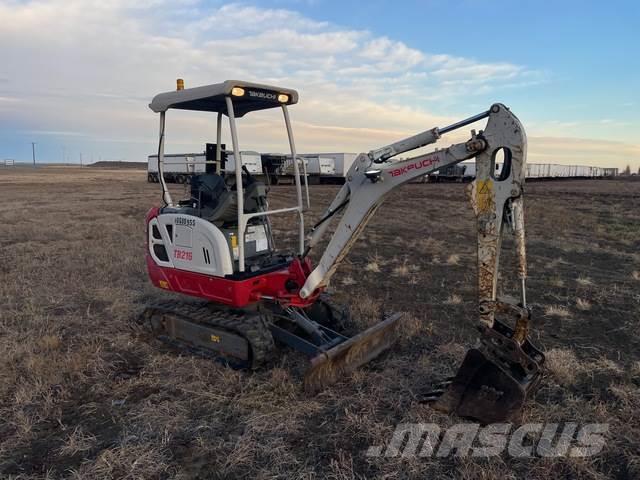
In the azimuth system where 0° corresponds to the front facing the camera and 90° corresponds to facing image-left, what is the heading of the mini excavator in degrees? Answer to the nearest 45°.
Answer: approximately 315°
